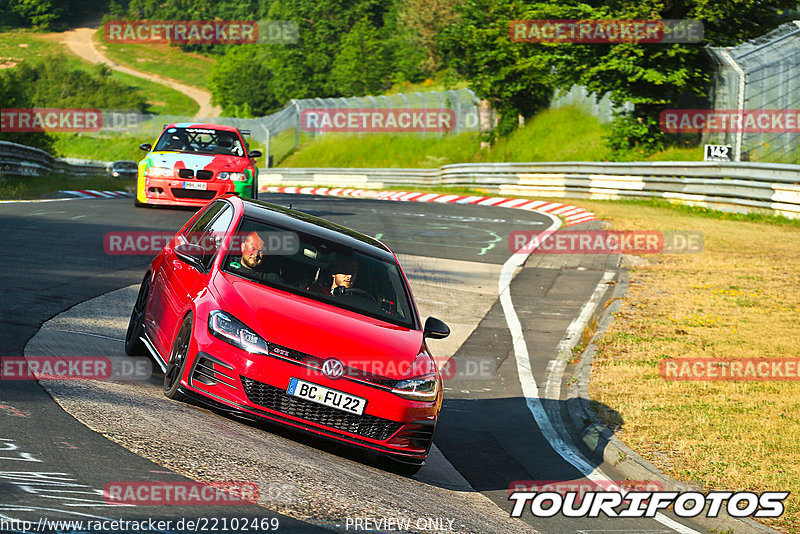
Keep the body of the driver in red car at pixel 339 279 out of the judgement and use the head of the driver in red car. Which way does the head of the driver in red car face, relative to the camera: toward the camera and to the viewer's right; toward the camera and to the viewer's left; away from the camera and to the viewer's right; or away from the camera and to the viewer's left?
toward the camera and to the viewer's right

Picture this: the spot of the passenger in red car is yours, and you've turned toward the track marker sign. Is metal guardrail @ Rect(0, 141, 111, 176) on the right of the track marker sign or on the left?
left

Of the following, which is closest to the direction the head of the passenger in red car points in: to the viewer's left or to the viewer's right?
to the viewer's right

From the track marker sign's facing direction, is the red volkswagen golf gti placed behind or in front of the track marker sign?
in front

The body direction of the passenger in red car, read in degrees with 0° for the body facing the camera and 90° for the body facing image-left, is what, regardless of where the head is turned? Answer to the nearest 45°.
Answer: approximately 315°

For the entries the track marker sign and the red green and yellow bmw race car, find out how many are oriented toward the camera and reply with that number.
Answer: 2

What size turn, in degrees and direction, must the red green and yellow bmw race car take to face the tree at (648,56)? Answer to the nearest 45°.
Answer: approximately 135° to its left

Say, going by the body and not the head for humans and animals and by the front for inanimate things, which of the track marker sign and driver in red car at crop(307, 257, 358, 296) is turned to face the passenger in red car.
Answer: the track marker sign

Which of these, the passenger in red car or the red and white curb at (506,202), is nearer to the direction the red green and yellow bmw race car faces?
the passenger in red car

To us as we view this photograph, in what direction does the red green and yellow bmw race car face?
facing the viewer

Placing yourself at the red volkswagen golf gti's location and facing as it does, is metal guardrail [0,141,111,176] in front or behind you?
behind
